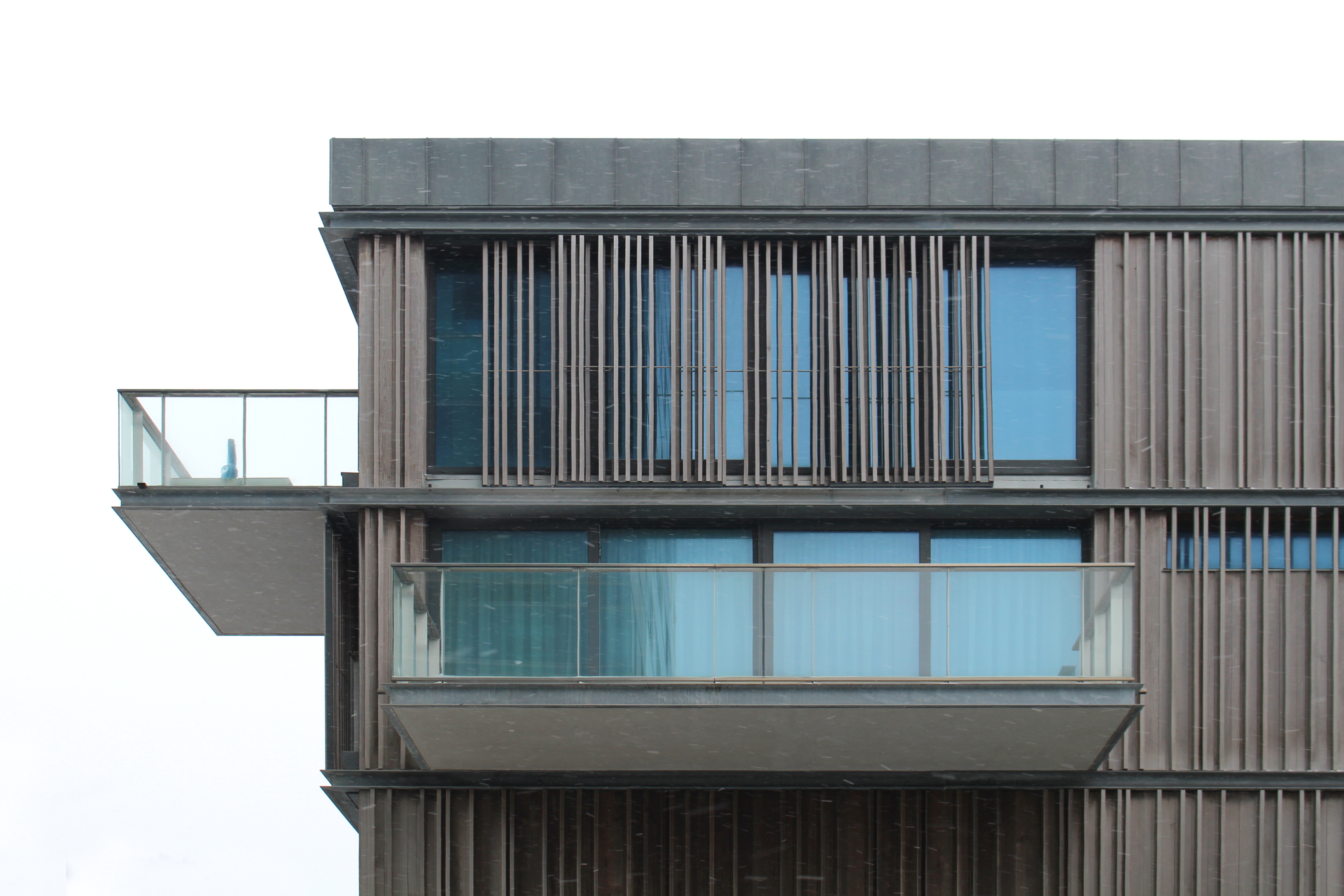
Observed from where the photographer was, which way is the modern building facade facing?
facing the viewer

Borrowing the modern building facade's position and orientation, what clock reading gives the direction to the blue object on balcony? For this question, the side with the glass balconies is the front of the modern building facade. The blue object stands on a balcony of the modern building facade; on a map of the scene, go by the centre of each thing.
The blue object on balcony is roughly at 3 o'clock from the modern building facade.
